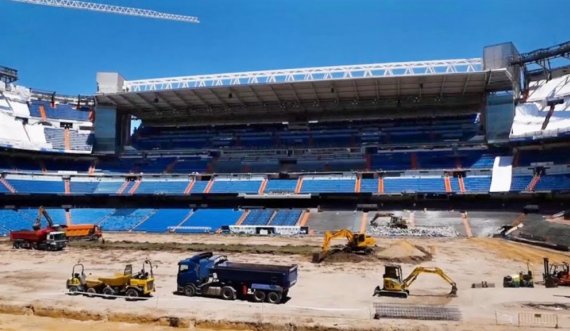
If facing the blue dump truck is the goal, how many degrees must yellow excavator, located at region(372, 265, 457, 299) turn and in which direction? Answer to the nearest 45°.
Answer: approximately 180°

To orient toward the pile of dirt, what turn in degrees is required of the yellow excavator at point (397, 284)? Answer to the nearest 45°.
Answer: approximately 90° to its left

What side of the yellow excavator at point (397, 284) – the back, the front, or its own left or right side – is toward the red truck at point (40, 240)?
back

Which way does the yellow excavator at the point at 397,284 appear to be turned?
to the viewer's right

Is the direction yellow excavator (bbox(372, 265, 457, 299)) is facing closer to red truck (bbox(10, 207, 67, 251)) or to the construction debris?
the construction debris

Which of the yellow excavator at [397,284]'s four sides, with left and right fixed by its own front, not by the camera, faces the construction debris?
left

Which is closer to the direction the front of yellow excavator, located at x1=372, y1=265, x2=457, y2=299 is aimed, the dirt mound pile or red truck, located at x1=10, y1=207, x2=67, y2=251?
the dirt mound pile

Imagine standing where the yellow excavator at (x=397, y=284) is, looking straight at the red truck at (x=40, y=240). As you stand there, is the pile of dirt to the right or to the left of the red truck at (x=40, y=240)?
right

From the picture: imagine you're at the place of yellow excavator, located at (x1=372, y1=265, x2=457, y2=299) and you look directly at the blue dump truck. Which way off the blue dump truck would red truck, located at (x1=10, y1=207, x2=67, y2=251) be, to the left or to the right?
right

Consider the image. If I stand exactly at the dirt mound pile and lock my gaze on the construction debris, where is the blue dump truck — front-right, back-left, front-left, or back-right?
back-left

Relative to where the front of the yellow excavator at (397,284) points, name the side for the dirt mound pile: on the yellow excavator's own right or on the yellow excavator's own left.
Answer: on the yellow excavator's own left
